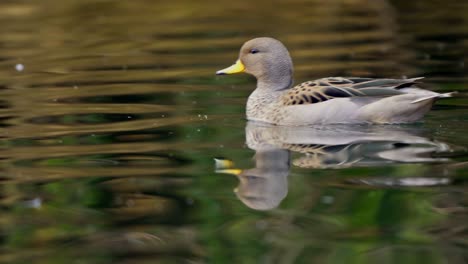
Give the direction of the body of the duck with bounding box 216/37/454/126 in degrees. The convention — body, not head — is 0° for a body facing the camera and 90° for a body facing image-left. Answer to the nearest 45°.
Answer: approximately 90°
